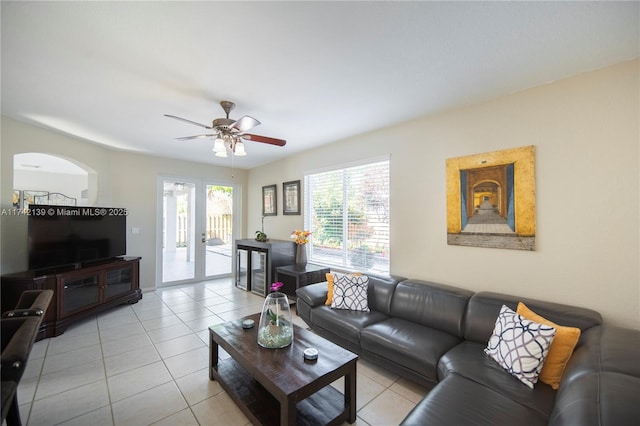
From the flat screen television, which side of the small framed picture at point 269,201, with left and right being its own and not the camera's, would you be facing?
front

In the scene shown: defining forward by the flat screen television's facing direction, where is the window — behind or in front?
in front

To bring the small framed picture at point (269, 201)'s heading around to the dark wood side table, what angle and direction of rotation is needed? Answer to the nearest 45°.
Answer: approximately 45° to its left

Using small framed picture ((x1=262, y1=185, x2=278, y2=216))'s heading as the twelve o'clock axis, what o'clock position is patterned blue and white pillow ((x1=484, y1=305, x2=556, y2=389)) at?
The patterned blue and white pillow is roughly at 10 o'clock from the small framed picture.

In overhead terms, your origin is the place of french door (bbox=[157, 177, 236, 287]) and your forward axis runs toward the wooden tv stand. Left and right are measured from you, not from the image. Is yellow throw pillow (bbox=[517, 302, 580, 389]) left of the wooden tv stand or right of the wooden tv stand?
left

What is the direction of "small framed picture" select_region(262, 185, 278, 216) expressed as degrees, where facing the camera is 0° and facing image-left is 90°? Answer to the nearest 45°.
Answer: approximately 45°

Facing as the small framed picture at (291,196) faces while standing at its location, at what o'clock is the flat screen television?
The flat screen television is roughly at 1 o'clock from the small framed picture.

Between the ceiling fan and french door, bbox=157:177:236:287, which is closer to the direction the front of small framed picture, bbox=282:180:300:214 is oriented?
the ceiling fan

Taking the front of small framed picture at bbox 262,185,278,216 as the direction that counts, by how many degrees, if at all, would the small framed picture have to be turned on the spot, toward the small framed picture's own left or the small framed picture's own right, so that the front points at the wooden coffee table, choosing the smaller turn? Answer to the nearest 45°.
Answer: approximately 45° to the small framed picture's own left

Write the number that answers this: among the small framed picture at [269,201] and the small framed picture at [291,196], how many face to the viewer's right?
0

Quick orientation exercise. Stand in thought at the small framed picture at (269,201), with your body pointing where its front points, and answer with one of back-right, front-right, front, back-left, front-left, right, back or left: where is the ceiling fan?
front-left

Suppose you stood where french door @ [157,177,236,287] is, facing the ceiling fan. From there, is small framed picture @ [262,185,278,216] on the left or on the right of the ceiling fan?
left

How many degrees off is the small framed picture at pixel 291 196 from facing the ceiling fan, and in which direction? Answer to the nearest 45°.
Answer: approximately 45° to its left

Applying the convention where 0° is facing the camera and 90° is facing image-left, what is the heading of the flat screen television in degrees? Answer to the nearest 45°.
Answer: approximately 315°

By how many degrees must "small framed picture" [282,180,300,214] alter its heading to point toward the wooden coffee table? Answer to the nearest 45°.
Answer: approximately 45° to its left

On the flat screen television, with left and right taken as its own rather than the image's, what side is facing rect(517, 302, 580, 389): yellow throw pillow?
front

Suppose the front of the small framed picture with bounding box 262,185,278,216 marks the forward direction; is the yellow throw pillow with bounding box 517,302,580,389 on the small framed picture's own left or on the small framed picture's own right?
on the small framed picture's own left
